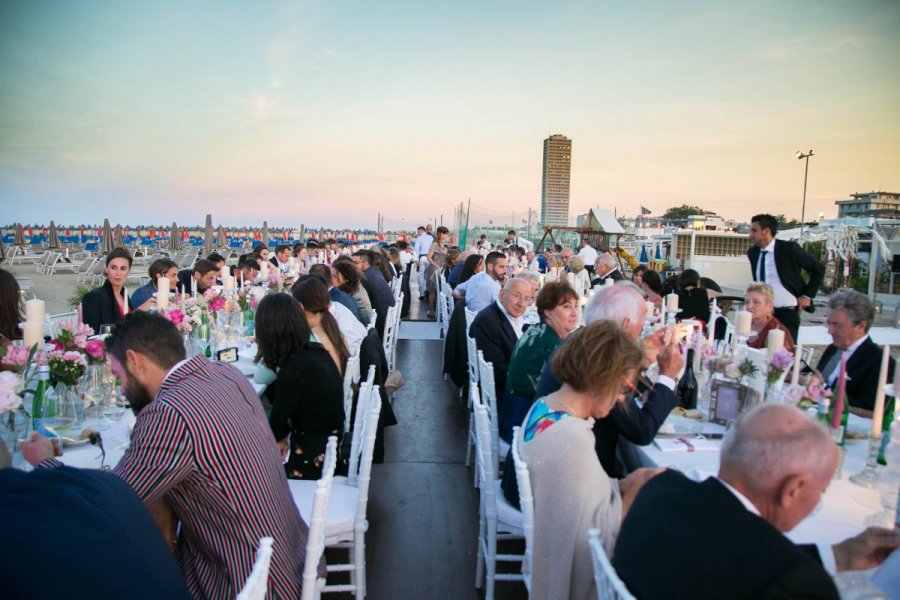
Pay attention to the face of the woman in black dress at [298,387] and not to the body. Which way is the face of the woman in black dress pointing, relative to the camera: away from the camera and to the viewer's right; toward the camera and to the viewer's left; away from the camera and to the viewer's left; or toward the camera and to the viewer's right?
away from the camera and to the viewer's left

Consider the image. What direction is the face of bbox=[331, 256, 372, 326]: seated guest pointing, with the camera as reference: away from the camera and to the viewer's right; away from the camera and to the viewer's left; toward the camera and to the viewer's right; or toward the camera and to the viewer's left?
away from the camera and to the viewer's left

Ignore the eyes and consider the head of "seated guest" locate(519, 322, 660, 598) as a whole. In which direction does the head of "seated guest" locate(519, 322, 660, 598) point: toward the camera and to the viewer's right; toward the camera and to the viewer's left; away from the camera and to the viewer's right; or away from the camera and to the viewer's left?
away from the camera and to the viewer's right

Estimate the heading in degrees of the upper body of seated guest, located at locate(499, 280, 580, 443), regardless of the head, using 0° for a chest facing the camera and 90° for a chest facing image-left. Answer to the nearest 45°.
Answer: approximately 270°

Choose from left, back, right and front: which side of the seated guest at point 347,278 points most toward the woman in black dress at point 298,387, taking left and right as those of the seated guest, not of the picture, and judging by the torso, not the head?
left

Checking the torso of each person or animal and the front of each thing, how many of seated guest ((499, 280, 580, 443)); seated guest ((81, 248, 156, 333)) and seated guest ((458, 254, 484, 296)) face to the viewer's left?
0

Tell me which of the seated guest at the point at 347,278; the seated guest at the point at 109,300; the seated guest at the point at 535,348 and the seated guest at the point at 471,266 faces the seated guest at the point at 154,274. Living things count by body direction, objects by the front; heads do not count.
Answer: the seated guest at the point at 347,278

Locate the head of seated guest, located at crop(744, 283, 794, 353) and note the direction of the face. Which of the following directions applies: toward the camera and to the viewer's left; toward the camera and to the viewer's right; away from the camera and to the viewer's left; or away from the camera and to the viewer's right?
toward the camera and to the viewer's left

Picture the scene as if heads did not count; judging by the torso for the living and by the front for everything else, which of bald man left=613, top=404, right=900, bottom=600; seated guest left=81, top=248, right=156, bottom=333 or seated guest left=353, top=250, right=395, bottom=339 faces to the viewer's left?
seated guest left=353, top=250, right=395, bottom=339

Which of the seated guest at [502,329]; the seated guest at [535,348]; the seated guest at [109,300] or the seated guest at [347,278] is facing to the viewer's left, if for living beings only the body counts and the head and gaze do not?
the seated guest at [347,278]

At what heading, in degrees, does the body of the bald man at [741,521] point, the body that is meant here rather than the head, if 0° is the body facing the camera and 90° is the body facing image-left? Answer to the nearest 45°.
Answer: approximately 225°

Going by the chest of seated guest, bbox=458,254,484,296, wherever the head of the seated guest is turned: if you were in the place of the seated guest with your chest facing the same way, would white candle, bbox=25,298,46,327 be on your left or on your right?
on your right

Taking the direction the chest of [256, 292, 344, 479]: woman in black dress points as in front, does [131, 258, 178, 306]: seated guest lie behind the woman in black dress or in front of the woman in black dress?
in front

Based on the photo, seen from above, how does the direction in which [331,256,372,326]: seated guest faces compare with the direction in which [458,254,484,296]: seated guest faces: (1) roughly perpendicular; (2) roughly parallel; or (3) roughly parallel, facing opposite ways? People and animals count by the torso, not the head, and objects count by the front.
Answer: roughly parallel, facing opposite ways

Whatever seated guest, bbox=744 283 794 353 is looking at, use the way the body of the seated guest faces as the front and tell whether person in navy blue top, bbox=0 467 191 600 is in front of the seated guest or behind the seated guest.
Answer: in front

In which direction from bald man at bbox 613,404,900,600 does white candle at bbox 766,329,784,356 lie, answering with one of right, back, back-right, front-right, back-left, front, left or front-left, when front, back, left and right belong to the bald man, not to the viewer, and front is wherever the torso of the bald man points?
front-left

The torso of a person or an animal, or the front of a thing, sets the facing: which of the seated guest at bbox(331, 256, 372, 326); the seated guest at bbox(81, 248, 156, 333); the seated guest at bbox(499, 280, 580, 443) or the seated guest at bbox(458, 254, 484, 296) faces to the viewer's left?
the seated guest at bbox(331, 256, 372, 326)

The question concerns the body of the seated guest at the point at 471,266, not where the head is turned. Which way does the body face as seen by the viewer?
to the viewer's right

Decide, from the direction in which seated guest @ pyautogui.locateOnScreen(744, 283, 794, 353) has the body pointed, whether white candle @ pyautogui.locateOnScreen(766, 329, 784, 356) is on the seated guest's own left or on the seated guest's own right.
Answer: on the seated guest's own left
